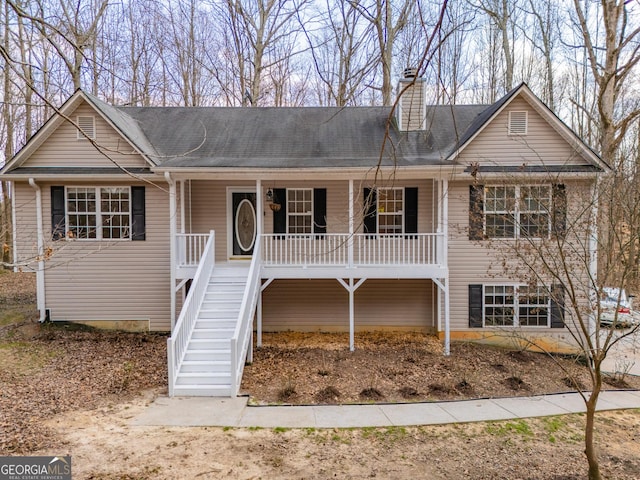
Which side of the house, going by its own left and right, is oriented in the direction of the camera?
front
